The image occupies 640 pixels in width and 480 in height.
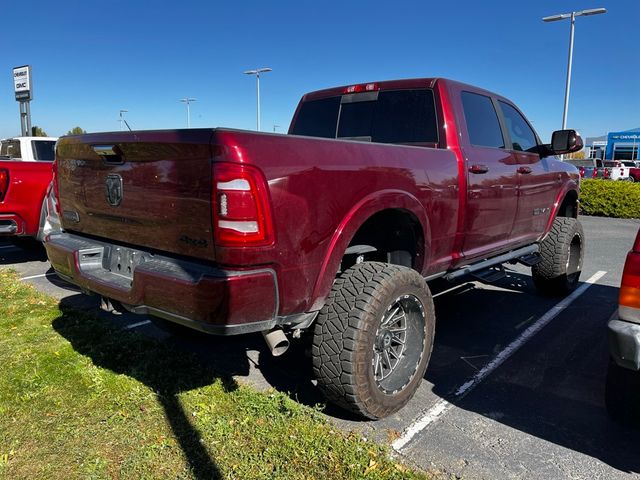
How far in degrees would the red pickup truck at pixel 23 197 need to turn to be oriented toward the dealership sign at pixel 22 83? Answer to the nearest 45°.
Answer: approximately 45° to its left

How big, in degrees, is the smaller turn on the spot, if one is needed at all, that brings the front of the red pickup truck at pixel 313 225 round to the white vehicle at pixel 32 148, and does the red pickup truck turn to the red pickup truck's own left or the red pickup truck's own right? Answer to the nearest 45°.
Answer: approximately 90° to the red pickup truck's own left

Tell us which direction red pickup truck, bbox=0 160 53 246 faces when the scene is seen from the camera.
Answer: facing away from the viewer and to the right of the viewer

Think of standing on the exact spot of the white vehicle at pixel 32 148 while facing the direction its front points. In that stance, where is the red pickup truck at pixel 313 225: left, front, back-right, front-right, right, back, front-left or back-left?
back-right

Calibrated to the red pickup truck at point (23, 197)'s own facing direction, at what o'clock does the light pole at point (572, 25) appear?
The light pole is roughly at 1 o'clock from the red pickup truck.

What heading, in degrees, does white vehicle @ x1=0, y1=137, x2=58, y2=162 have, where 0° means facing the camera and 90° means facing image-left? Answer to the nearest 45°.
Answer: approximately 225°

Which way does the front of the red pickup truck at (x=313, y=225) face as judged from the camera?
facing away from the viewer and to the right of the viewer
